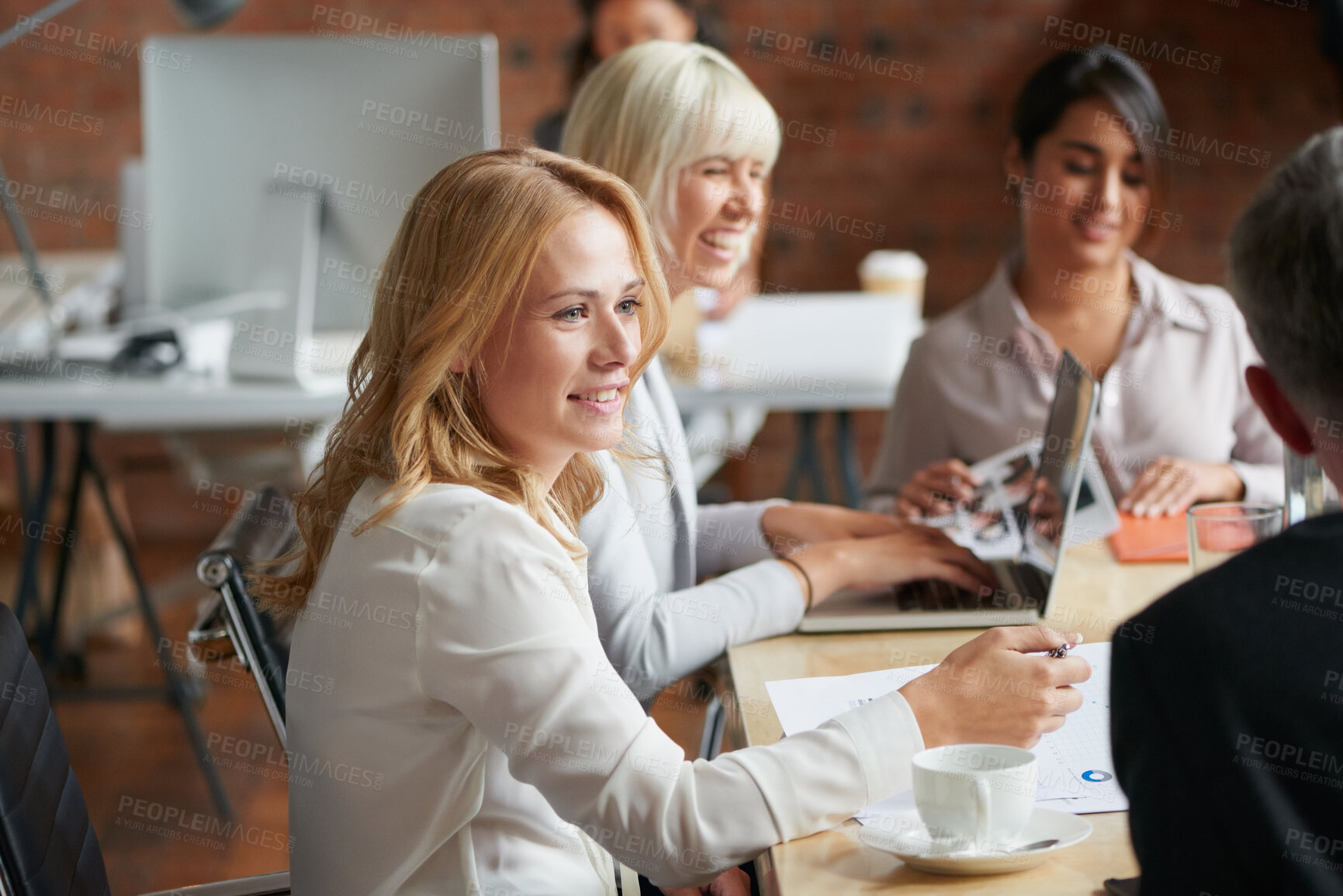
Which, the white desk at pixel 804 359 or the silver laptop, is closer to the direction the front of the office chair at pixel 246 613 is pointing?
the silver laptop

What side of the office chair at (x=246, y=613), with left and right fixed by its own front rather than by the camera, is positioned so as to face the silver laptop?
front

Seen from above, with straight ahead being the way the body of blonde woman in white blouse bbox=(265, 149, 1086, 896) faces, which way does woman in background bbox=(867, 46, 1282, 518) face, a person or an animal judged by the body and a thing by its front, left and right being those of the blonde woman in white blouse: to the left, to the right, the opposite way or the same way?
to the right

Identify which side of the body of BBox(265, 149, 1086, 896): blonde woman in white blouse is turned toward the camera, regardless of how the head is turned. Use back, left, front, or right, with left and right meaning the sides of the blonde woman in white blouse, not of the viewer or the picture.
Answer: right

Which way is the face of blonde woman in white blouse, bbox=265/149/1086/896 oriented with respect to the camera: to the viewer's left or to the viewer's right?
to the viewer's right

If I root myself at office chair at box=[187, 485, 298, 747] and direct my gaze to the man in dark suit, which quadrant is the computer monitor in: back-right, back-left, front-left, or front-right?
back-left

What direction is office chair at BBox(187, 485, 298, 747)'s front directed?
to the viewer's right

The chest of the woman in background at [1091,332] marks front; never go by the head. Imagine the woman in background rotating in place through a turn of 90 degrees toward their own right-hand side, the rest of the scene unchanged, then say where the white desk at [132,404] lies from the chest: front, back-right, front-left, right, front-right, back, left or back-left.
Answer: front

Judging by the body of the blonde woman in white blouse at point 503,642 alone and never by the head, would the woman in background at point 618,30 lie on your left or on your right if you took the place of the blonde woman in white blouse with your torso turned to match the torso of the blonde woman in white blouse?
on your left

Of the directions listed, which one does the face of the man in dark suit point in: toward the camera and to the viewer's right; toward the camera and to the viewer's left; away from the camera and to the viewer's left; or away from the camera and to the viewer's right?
away from the camera and to the viewer's left

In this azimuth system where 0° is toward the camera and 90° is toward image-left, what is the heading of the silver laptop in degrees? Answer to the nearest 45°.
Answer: approximately 90°

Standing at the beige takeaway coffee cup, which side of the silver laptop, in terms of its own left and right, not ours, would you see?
right
